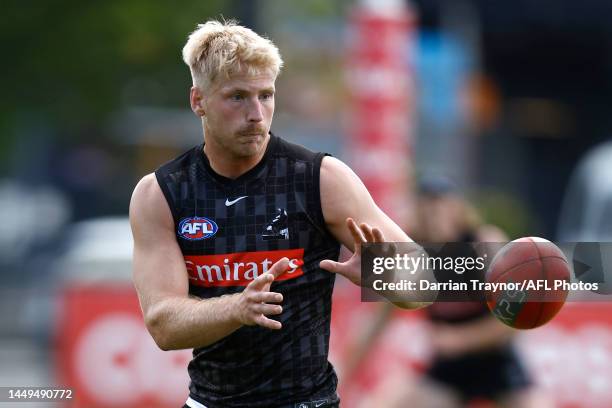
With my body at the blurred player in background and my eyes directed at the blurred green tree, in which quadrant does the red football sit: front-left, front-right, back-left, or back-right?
back-left

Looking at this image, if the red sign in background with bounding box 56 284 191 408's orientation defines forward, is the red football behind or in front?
in front

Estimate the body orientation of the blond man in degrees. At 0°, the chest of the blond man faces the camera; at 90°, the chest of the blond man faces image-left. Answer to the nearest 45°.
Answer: approximately 0°

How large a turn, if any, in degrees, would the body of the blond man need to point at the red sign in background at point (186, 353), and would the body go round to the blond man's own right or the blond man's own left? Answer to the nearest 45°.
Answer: approximately 180°

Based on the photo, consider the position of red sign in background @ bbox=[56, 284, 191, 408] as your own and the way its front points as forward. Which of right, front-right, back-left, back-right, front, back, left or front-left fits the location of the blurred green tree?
back

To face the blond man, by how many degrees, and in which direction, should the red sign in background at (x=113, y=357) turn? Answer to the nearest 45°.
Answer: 0° — it already faces them

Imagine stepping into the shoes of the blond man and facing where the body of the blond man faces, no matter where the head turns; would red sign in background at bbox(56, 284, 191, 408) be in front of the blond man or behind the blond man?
behind

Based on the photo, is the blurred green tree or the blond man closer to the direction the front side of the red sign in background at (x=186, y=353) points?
the blond man

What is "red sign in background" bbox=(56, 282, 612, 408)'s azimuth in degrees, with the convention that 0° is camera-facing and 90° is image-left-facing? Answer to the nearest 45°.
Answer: approximately 0°
